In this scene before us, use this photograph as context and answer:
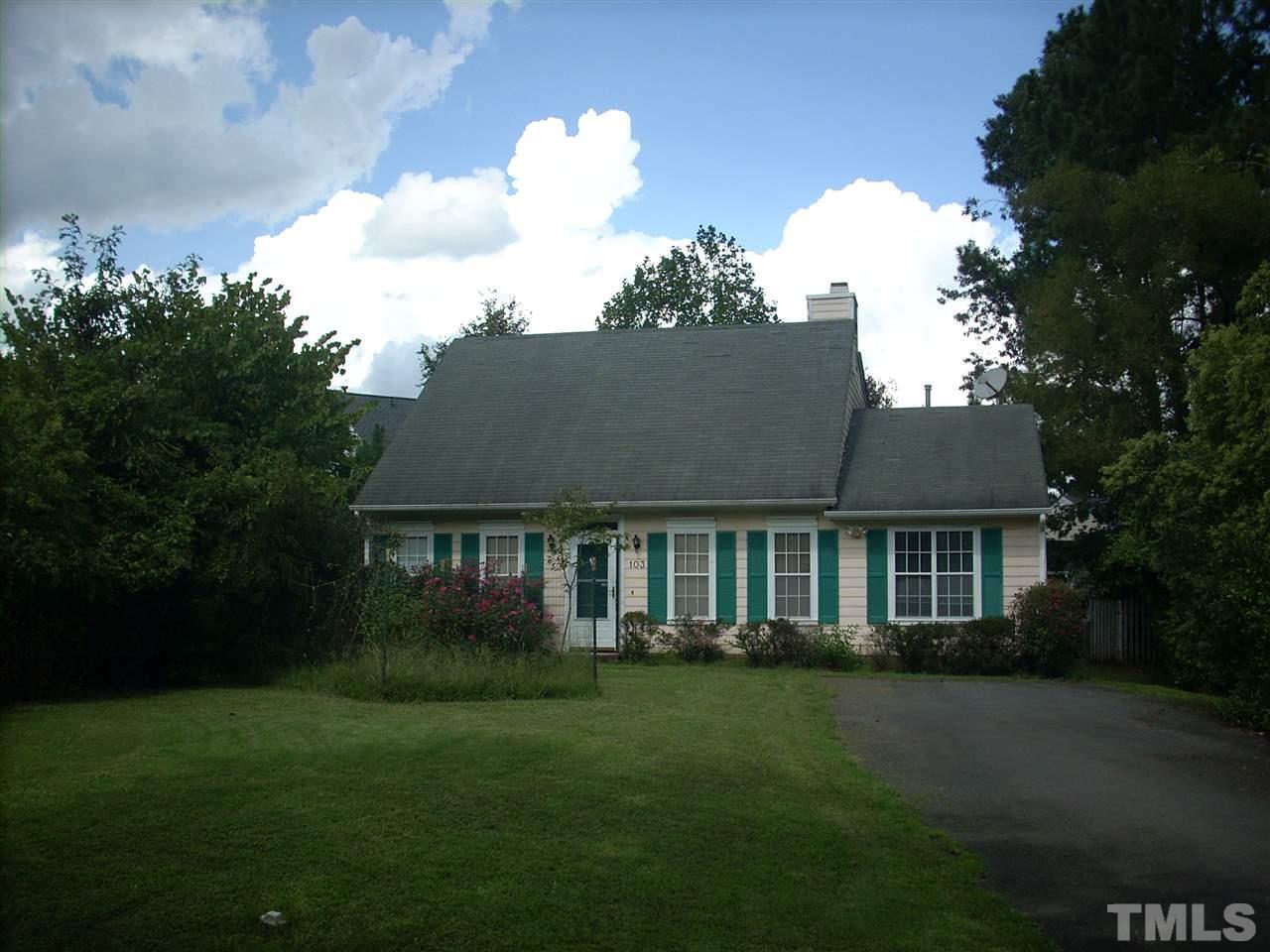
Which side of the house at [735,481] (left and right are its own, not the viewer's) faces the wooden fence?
left

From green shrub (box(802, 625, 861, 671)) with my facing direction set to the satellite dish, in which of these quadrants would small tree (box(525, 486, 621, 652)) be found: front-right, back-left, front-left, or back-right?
back-left

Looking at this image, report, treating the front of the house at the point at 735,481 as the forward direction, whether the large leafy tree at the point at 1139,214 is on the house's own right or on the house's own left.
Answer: on the house's own left

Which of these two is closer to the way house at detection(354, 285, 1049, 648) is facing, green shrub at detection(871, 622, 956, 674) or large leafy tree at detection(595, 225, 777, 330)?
the green shrub

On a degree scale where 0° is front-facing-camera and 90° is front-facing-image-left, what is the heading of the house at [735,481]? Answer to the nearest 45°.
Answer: approximately 0°

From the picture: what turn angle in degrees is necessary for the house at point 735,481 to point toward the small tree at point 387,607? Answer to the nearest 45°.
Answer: approximately 45° to its right

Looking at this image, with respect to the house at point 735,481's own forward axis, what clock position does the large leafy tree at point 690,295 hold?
The large leafy tree is roughly at 6 o'clock from the house.

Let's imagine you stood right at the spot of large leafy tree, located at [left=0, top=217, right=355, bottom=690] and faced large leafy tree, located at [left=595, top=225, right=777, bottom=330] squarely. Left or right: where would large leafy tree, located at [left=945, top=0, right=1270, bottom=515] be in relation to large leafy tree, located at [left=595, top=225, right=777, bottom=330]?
right
